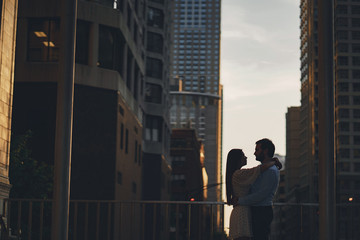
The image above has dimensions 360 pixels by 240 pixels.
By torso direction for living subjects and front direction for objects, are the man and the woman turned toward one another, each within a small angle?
yes

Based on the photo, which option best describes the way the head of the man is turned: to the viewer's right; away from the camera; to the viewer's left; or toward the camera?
to the viewer's left

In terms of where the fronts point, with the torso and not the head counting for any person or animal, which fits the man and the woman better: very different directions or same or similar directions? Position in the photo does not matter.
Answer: very different directions

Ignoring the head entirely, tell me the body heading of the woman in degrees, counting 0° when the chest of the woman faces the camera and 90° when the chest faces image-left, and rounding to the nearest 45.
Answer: approximately 270°

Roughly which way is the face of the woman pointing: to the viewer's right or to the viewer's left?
to the viewer's right

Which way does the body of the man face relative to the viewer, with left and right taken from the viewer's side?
facing to the left of the viewer

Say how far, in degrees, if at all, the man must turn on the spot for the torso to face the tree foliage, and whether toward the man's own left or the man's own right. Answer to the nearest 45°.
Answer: approximately 45° to the man's own right

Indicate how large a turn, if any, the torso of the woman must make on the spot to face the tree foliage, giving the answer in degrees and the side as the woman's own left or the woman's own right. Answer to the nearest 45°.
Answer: approximately 135° to the woman's own left
